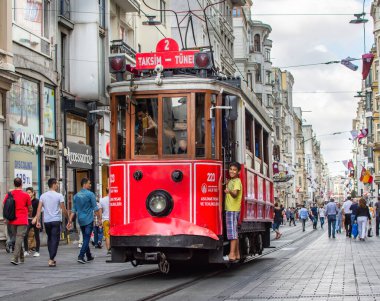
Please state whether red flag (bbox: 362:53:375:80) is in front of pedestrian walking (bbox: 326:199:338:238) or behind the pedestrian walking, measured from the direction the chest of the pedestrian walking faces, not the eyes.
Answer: in front

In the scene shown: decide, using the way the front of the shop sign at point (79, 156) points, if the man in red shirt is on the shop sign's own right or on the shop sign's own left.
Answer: on the shop sign's own right

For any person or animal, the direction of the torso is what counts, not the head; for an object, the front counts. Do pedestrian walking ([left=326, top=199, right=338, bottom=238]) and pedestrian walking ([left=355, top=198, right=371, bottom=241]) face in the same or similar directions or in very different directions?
same or similar directions

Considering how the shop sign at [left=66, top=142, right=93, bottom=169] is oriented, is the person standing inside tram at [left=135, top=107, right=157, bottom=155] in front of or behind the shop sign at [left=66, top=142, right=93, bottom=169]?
in front

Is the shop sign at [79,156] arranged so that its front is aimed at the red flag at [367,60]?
no

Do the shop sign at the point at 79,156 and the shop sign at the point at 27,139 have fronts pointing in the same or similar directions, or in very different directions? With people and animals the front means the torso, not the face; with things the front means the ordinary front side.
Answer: same or similar directions

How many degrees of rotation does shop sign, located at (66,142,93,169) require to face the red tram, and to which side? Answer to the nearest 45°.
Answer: approximately 45° to its right

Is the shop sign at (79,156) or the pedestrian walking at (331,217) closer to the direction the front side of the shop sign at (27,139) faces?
the pedestrian walking
